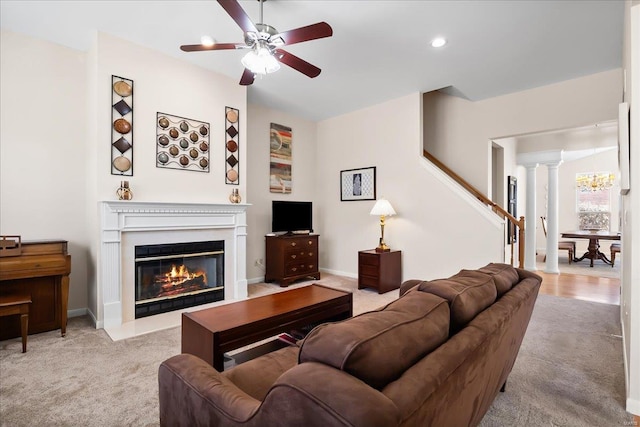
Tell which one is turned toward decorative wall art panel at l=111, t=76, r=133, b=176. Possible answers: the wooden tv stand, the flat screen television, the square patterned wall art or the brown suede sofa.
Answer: the brown suede sofa

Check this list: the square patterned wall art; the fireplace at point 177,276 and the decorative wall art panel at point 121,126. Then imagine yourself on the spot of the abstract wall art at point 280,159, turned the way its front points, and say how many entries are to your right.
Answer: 3

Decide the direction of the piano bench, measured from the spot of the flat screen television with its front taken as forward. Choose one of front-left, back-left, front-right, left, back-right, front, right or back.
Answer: right

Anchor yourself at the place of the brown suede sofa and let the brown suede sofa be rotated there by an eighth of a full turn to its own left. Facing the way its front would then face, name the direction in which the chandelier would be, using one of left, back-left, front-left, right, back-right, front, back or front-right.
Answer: back-right
